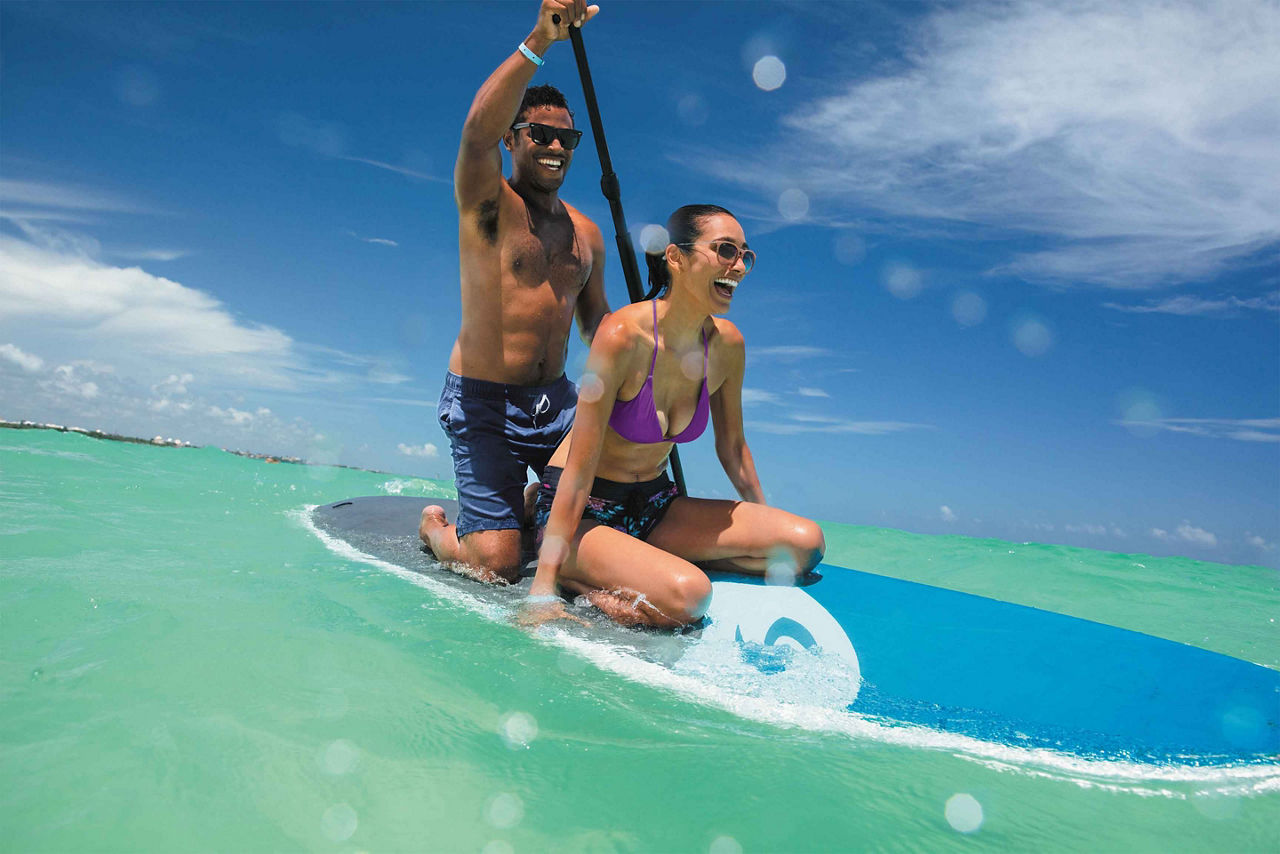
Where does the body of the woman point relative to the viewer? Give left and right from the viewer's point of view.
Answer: facing the viewer and to the right of the viewer

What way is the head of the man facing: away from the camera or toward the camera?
toward the camera

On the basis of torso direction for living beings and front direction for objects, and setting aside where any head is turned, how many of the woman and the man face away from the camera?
0

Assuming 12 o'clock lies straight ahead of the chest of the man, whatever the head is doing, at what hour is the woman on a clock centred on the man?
The woman is roughly at 12 o'clock from the man.
